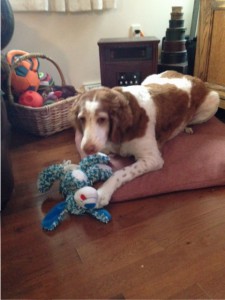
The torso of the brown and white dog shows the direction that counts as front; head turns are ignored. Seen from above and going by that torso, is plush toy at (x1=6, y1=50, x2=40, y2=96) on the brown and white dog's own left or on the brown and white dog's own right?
on the brown and white dog's own right

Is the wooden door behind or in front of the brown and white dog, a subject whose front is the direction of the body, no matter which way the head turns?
behind

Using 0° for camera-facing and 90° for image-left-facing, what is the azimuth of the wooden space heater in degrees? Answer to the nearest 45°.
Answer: approximately 0°

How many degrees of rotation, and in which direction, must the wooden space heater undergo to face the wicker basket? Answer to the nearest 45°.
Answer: approximately 45° to its right

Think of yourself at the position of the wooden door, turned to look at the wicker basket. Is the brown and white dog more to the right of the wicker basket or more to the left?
left

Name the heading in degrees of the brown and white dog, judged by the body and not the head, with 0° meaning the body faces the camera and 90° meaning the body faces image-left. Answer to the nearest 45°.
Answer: approximately 45°

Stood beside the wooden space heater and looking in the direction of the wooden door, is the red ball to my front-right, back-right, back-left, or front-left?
back-right

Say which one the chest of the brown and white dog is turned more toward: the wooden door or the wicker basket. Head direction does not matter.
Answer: the wicker basket
